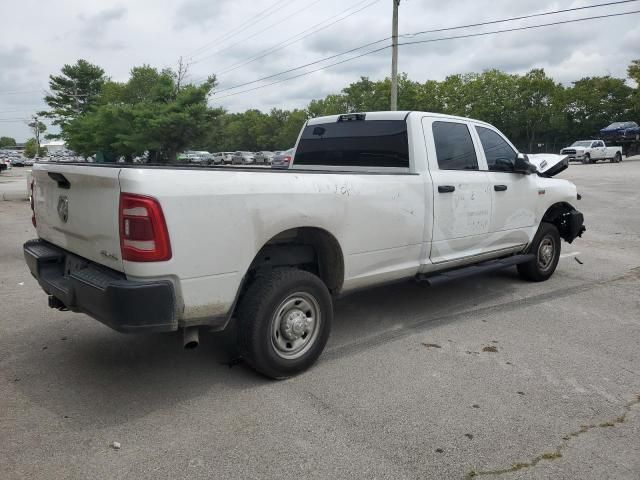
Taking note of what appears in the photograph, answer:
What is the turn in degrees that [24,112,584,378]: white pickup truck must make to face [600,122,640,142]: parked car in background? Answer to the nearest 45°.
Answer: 0° — it already faces it

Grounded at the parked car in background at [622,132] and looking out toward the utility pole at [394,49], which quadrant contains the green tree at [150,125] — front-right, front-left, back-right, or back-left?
front-right

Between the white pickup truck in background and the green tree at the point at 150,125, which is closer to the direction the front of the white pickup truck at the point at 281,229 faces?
the white pickup truck in background

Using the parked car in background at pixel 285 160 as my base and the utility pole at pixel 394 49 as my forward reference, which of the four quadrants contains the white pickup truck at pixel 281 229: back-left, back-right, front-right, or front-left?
front-right

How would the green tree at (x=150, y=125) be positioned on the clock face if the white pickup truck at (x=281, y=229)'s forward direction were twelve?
The green tree is roughly at 10 o'clock from the white pickup truck.

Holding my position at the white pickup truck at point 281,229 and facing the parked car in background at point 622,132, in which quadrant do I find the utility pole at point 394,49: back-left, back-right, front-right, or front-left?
front-left

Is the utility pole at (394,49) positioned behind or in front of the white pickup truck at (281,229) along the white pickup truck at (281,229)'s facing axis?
in front

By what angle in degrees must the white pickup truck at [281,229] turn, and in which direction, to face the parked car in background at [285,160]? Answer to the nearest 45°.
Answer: approximately 45° to its left

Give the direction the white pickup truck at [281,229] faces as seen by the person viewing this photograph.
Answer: facing away from the viewer and to the right of the viewer

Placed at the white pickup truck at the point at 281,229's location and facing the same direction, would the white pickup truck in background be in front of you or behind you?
in front
